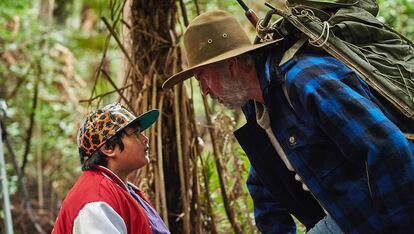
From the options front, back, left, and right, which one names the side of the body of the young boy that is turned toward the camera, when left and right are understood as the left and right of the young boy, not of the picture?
right

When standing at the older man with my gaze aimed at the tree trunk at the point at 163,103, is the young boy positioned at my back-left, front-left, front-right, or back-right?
front-left

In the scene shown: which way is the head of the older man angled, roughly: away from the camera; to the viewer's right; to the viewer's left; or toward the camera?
to the viewer's left

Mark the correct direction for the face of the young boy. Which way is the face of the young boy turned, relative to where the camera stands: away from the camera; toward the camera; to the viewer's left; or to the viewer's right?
to the viewer's right

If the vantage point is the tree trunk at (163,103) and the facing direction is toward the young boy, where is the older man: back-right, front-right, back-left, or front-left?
front-left

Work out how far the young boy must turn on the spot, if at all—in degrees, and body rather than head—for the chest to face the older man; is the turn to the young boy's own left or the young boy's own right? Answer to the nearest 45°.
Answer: approximately 45° to the young boy's own right

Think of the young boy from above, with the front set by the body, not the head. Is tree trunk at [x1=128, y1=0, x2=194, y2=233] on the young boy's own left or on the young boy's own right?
on the young boy's own left

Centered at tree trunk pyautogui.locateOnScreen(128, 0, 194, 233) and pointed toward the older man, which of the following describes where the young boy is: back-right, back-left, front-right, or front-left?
front-right
